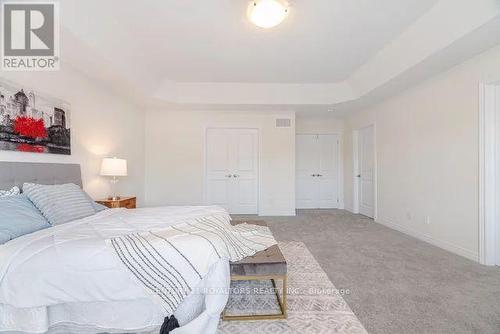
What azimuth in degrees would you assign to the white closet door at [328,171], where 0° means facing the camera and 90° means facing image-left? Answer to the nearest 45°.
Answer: approximately 0°

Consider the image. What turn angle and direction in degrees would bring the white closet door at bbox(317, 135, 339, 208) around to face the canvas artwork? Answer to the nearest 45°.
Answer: approximately 45° to its right

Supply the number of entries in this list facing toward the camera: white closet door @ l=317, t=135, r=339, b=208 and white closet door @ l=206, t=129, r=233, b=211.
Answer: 2

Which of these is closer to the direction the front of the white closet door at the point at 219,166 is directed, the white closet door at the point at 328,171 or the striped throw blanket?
the striped throw blanket

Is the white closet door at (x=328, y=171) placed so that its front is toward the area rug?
yes

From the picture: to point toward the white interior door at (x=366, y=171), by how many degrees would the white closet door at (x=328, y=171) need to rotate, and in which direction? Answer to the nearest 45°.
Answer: approximately 45° to its left

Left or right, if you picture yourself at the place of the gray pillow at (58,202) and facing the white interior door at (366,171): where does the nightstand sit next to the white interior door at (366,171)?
left

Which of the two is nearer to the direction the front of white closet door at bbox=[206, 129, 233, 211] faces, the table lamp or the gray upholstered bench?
the gray upholstered bench
